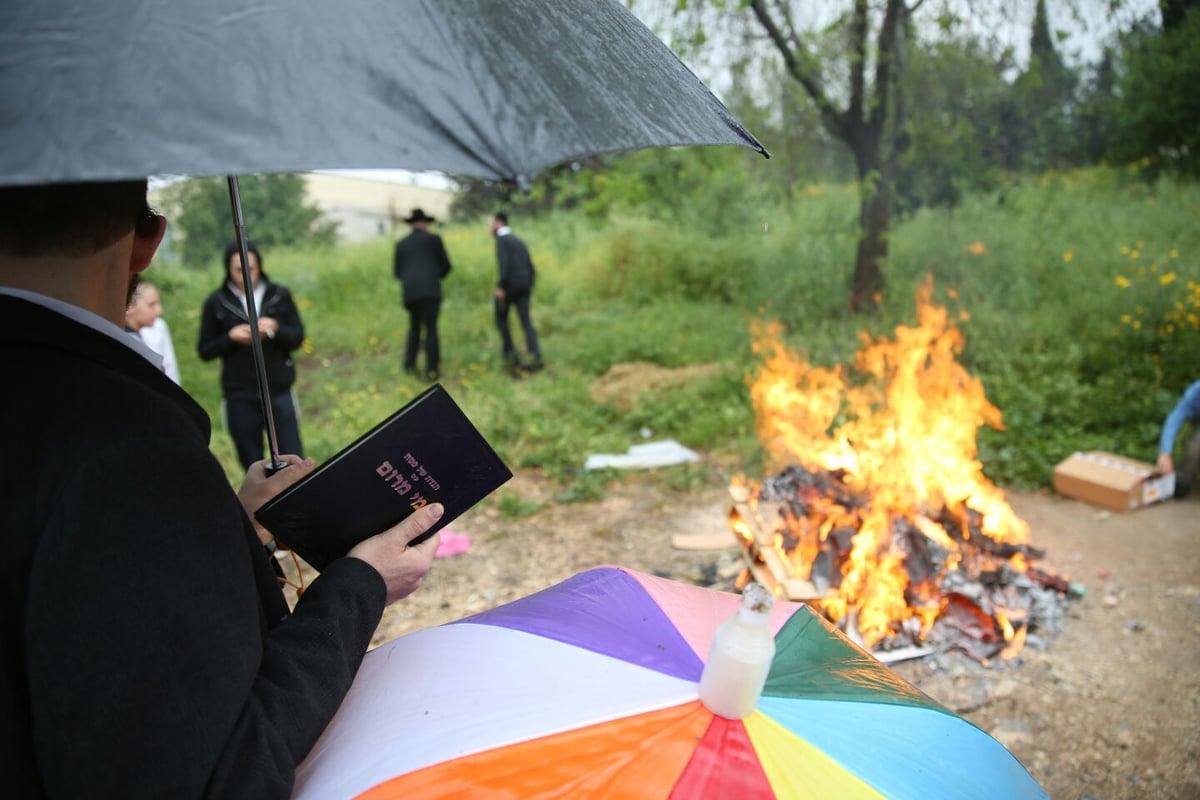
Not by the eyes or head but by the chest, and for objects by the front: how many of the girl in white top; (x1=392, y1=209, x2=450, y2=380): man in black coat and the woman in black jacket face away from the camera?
1

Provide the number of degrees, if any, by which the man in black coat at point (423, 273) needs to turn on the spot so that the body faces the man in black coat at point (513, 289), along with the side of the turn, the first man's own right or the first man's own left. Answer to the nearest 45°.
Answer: approximately 90° to the first man's own right

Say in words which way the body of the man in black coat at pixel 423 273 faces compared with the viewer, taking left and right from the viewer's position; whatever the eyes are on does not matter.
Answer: facing away from the viewer

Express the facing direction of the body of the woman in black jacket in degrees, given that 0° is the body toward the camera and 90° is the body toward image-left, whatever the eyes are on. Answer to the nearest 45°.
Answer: approximately 0°

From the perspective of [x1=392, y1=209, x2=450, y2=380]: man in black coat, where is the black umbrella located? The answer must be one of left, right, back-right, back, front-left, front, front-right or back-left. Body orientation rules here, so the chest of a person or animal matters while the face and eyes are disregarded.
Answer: back

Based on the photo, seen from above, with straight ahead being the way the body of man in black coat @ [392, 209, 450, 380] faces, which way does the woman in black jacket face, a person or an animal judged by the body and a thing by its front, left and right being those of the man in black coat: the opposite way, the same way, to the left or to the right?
the opposite way

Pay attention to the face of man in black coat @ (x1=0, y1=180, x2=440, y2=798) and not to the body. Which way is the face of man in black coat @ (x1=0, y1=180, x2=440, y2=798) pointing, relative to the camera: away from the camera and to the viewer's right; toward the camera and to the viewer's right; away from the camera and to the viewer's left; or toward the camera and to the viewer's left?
away from the camera and to the viewer's right

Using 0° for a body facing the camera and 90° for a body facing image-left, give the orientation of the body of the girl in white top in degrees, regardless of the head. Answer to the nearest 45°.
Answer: approximately 315°

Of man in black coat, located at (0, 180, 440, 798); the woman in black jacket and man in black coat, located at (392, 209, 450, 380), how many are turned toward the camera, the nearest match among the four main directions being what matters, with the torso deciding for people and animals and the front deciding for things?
1

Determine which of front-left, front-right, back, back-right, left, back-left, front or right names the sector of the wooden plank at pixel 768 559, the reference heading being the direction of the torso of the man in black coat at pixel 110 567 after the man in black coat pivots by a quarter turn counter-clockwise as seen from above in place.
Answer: right

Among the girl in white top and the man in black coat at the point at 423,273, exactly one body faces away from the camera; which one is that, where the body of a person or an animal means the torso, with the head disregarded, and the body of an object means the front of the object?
the man in black coat

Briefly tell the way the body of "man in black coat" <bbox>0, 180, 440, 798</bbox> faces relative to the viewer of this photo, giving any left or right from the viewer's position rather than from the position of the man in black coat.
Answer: facing away from the viewer and to the right of the viewer

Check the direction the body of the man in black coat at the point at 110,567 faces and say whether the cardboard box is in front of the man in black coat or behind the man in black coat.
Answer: in front

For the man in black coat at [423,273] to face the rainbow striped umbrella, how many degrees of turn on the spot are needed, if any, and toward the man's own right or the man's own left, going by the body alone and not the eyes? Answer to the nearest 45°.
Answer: approximately 180°
